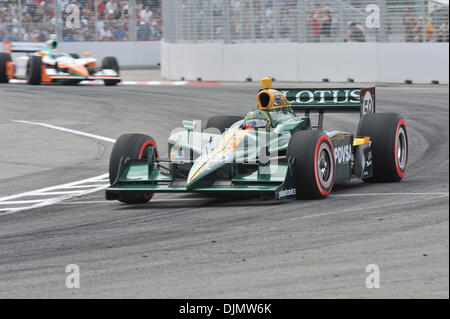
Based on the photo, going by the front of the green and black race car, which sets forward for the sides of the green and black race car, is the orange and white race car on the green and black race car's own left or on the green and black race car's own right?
on the green and black race car's own right

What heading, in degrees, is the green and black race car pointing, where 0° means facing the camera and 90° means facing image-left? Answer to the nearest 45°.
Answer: approximately 45°

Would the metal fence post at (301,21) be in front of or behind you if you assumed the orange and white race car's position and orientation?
in front

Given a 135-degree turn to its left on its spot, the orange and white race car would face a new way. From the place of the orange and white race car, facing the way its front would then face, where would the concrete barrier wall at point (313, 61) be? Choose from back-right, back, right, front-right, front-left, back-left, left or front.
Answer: right

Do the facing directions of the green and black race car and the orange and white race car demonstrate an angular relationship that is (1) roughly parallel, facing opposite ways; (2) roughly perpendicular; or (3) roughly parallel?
roughly perpendicular

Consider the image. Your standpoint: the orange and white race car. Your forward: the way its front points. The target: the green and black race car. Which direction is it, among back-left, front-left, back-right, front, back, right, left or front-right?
front-right

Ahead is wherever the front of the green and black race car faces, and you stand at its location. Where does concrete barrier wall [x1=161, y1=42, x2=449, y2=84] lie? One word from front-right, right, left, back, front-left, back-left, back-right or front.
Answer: back-right

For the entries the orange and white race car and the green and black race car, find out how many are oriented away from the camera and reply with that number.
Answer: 0

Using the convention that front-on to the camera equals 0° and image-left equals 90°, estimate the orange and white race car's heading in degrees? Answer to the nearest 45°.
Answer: approximately 315°
